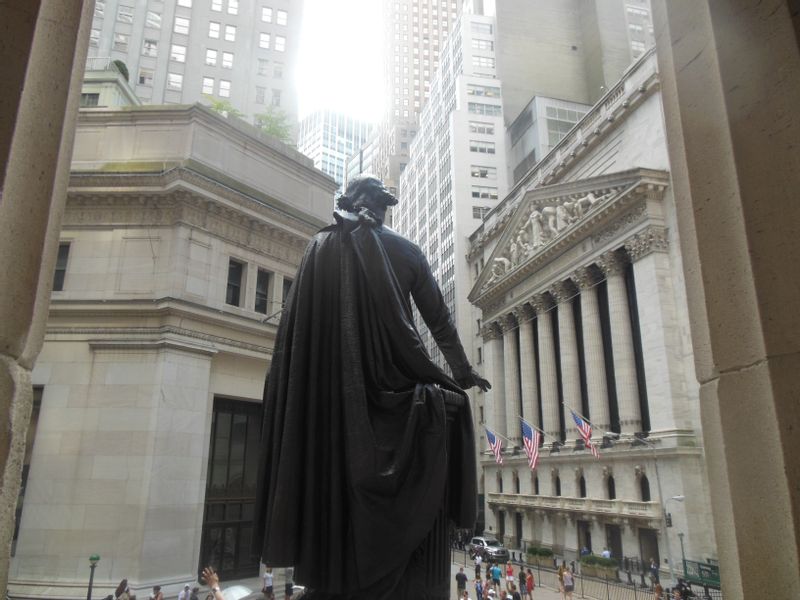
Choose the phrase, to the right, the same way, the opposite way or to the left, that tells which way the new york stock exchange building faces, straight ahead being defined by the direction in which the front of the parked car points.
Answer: to the right

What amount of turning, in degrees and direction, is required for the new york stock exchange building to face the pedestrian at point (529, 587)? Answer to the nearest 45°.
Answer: approximately 45° to its left

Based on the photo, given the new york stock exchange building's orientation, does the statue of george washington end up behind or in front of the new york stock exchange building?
in front

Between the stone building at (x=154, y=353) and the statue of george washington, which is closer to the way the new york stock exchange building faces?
the stone building

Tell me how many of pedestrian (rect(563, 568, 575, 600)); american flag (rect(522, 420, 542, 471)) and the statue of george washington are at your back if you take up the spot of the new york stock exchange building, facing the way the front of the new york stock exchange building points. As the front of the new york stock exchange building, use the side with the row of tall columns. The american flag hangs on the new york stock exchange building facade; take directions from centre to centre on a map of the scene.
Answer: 0

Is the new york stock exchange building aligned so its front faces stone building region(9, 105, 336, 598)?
yes

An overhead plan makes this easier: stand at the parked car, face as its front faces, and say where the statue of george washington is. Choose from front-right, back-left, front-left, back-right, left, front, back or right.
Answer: front-right

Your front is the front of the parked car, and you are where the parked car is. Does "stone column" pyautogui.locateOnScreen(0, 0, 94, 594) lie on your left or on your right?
on your right

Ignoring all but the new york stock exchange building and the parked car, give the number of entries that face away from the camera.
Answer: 0

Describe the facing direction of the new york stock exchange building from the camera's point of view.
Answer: facing the viewer and to the left of the viewer
